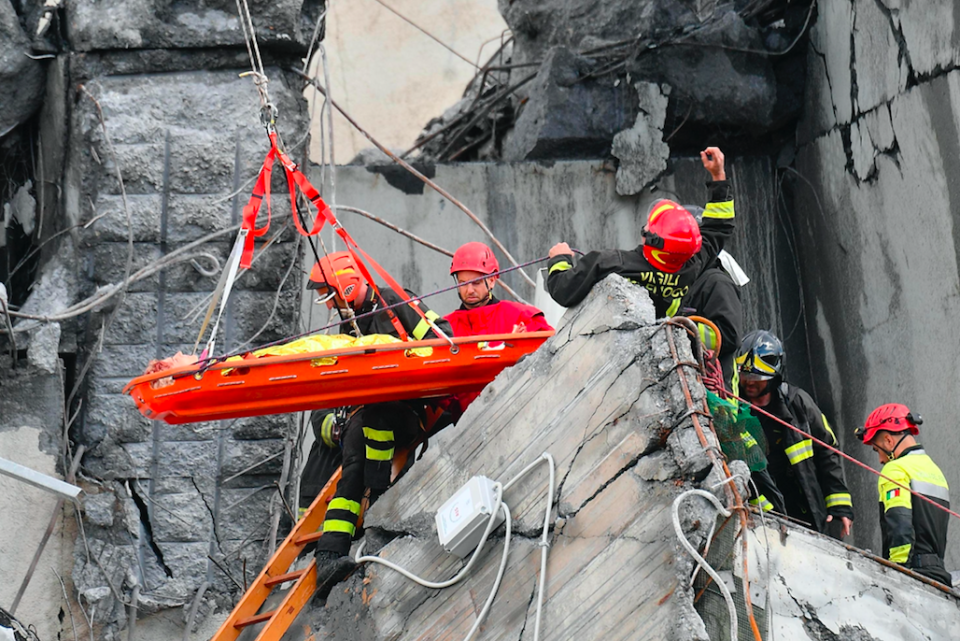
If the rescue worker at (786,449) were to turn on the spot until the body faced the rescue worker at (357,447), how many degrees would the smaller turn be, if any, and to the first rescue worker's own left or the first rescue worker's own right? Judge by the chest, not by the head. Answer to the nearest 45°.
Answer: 0° — they already face them

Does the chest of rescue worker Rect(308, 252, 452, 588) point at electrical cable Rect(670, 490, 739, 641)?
no

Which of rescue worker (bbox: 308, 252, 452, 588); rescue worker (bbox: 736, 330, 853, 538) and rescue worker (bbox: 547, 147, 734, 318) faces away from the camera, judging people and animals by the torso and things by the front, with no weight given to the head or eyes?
rescue worker (bbox: 547, 147, 734, 318)

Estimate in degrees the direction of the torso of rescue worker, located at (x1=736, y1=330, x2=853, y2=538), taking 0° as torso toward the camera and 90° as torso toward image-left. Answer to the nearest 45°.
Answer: approximately 45°

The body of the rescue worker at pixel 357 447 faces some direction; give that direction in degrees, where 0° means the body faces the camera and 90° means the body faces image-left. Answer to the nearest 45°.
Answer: approximately 90°

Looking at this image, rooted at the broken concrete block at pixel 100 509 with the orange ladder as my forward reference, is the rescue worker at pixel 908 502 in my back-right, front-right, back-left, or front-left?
front-left

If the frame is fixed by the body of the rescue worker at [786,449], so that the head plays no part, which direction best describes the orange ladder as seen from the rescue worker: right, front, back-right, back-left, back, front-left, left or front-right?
front

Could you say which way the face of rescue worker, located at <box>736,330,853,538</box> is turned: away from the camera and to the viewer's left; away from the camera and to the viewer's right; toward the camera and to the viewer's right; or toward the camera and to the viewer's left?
toward the camera and to the viewer's left

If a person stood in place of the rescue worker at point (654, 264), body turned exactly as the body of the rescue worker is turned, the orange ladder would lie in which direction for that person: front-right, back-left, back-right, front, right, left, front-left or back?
left

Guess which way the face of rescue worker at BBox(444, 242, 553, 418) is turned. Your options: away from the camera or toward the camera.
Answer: toward the camera

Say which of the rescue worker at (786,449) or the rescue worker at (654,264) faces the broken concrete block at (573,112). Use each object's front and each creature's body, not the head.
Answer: the rescue worker at (654,264)

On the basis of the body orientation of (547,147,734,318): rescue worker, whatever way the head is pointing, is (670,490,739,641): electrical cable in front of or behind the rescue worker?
behind

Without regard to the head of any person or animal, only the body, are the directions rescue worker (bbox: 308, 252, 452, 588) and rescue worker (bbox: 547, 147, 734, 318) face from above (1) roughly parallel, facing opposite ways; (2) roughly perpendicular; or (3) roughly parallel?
roughly perpendicular

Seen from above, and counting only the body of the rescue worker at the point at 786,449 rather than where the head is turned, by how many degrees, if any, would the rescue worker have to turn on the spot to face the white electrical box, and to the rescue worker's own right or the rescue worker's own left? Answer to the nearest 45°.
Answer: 0° — they already face it
